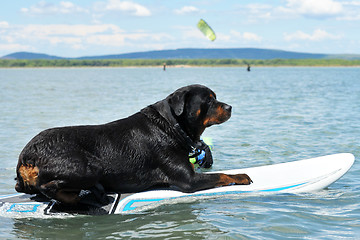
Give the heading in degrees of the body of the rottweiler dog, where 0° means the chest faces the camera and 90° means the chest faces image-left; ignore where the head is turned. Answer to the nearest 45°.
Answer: approximately 270°

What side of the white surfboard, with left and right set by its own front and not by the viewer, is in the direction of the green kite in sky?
left

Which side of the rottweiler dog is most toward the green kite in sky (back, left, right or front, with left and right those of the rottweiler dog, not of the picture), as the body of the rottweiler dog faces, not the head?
left

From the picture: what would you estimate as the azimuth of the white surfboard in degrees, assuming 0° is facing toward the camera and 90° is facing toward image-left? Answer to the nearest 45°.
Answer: approximately 270°
